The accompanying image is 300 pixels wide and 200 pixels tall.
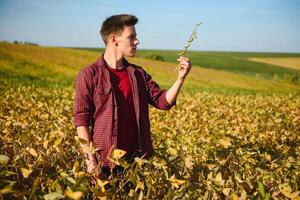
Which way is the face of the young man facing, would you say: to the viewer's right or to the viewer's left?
to the viewer's right

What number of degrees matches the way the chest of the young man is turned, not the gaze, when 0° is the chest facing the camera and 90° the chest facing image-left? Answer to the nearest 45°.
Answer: approximately 315°
